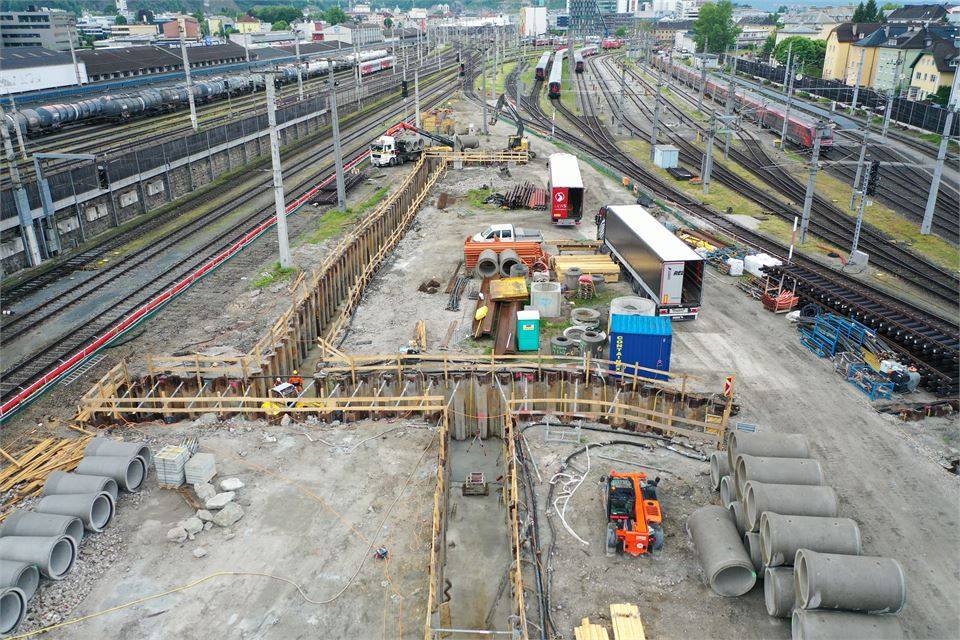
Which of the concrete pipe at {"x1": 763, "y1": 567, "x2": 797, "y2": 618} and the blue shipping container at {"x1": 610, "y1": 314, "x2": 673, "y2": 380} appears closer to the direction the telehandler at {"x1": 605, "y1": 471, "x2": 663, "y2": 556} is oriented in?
the blue shipping container

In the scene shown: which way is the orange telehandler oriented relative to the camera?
away from the camera

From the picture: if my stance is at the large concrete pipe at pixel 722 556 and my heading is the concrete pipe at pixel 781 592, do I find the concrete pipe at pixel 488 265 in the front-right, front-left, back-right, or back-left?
back-left

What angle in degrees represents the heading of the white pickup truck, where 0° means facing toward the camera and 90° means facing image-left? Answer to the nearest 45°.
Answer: approximately 90°

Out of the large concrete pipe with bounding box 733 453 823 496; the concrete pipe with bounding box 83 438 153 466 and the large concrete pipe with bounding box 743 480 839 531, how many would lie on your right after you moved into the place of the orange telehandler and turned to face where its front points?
2

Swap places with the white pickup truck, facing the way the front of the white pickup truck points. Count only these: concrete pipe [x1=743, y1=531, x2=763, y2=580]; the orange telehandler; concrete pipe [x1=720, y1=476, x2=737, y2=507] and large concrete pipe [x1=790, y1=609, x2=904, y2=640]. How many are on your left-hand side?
4

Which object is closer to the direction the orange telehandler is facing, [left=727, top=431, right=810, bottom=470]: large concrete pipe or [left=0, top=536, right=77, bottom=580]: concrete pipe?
the large concrete pipe

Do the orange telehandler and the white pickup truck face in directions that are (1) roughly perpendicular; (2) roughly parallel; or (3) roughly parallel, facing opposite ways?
roughly perpendicular

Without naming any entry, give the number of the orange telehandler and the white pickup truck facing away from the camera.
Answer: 1

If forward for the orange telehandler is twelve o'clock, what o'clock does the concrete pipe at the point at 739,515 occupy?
The concrete pipe is roughly at 3 o'clock from the orange telehandler.

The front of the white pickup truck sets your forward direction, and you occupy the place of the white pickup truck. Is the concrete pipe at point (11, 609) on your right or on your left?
on your left
